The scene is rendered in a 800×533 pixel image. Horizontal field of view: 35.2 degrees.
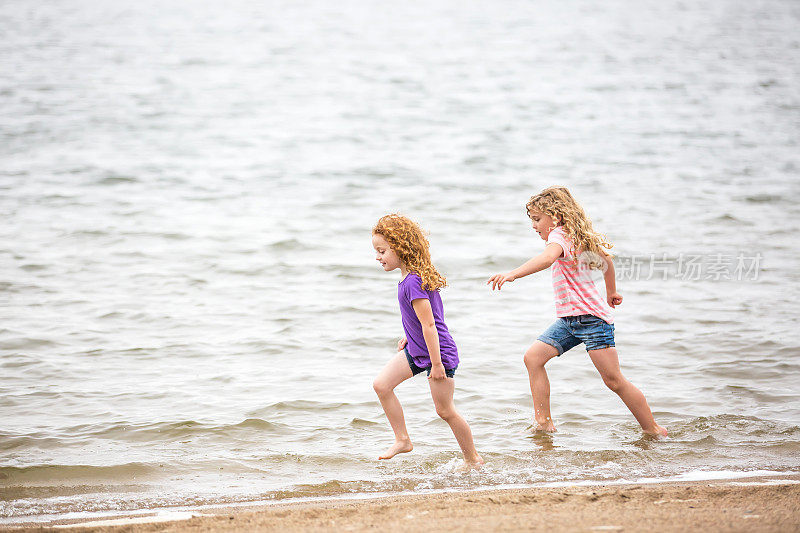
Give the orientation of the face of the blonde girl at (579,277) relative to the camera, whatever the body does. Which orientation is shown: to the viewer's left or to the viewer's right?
to the viewer's left

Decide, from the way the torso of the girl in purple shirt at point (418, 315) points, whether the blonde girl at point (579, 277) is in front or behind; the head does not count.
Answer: behind

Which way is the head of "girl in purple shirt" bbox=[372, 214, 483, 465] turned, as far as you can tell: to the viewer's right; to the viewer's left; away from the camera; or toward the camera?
to the viewer's left

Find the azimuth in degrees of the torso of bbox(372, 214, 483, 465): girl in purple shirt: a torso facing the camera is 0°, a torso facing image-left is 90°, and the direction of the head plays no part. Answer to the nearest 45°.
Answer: approximately 90°
